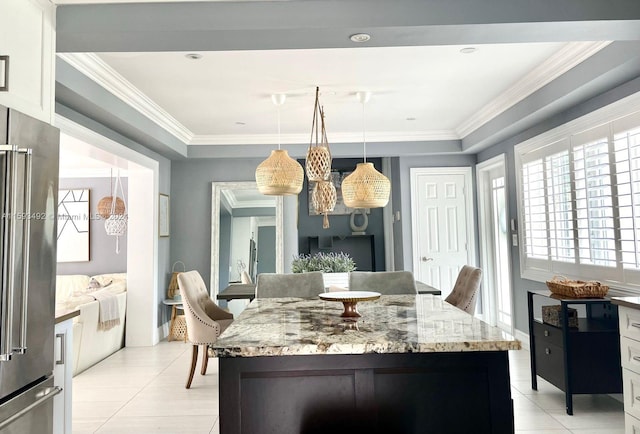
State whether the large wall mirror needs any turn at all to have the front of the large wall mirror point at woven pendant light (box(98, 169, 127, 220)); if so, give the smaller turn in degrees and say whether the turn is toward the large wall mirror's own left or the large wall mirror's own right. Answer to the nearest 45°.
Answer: approximately 90° to the large wall mirror's own right

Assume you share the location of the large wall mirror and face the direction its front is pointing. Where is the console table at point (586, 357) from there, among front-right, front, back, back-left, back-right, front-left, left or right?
front-left

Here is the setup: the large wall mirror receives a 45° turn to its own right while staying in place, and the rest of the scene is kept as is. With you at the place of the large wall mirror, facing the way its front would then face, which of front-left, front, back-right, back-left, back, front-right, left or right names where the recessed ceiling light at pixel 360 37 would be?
front-left

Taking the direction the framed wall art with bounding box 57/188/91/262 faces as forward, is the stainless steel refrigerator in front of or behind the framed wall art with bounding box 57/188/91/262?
in front

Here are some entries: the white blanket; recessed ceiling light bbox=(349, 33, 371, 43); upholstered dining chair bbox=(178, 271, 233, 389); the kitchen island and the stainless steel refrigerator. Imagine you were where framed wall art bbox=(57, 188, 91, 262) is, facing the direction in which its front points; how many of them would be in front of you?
5

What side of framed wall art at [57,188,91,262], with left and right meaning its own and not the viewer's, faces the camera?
front

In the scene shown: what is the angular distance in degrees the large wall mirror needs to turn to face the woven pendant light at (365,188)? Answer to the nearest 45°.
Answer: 0° — it already faces it

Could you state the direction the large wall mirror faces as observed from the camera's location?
facing the viewer

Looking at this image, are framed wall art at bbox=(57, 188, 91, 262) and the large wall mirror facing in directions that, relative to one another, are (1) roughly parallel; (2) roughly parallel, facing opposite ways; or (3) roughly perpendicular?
roughly parallel

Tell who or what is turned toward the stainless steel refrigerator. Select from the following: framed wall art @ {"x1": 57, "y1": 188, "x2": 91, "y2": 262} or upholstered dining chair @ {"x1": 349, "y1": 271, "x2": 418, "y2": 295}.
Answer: the framed wall art

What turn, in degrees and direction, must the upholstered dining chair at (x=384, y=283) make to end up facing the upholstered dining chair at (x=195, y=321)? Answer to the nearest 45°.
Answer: approximately 90° to its left

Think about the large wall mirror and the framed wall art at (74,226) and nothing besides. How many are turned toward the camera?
2

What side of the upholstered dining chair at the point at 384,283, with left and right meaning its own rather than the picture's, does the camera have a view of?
back

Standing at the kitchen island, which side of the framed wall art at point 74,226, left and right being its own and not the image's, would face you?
front

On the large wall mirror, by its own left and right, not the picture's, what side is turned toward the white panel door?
left

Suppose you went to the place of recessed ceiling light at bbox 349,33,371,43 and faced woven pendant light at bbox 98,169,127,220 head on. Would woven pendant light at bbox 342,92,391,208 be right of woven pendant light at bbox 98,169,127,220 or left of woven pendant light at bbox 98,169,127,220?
right
